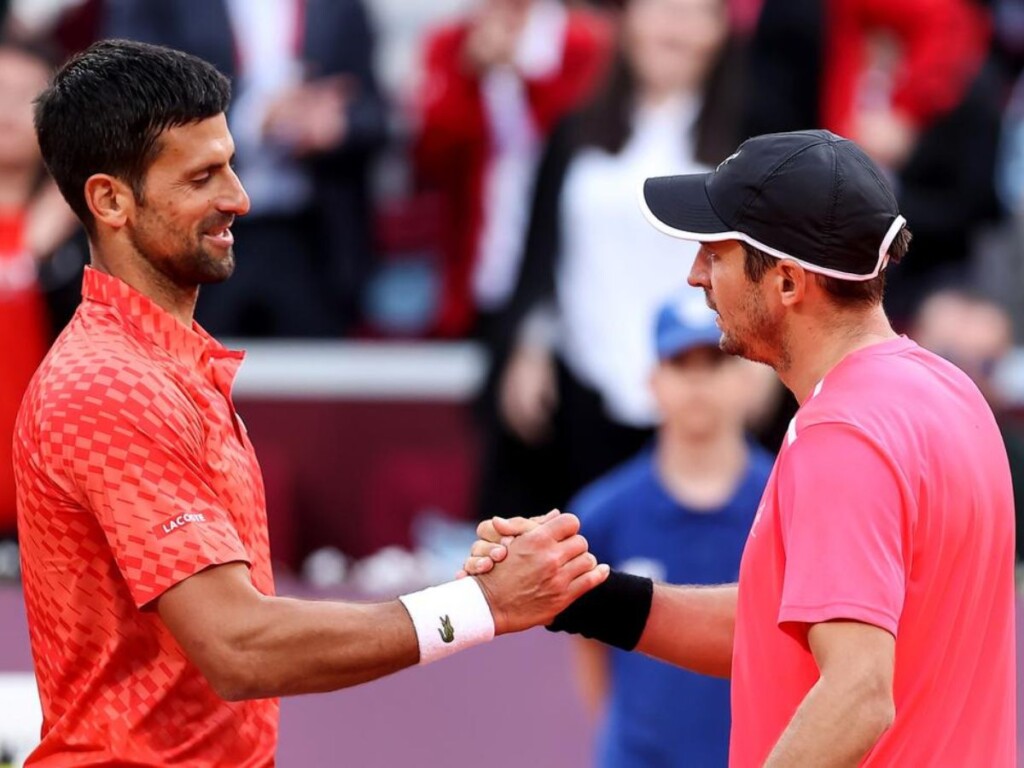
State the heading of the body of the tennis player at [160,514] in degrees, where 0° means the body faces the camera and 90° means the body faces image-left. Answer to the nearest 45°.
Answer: approximately 270°

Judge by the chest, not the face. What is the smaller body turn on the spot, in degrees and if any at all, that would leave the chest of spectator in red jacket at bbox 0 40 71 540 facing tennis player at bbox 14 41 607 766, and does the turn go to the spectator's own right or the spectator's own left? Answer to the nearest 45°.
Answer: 0° — they already face them

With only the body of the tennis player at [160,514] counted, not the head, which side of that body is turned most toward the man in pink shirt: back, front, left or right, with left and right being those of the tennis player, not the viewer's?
front

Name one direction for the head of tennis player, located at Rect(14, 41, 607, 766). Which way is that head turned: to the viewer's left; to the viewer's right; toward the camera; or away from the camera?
to the viewer's right

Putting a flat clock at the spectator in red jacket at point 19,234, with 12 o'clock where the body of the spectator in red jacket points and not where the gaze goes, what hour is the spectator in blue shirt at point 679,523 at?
The spectator in blue shirt is roughly at 11 o'clock from the spectator in red jacket.

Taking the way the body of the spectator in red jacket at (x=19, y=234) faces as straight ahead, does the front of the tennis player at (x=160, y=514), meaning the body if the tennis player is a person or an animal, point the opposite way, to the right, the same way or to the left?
to the left

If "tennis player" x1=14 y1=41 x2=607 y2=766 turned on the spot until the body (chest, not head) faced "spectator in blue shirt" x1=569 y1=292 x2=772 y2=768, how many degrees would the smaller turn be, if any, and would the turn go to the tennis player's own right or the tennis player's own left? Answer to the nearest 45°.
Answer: approximately 45° to the tennis player's own left

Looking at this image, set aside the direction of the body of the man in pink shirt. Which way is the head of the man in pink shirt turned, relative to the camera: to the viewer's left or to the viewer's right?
to the viewer's left

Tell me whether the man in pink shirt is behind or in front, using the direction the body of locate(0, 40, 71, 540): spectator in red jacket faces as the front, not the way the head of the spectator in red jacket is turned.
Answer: in front

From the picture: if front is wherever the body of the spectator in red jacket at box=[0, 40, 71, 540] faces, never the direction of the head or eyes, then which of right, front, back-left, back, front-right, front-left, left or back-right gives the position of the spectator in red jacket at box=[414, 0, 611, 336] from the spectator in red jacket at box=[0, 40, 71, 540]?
left

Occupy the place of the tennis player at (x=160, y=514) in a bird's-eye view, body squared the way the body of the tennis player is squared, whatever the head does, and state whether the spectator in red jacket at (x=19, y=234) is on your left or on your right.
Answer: on your left

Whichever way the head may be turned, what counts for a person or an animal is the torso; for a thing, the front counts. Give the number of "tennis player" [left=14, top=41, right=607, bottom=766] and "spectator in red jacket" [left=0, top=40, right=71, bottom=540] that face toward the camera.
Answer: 1
